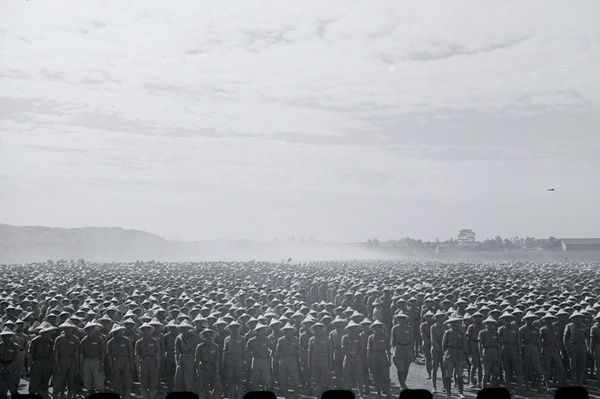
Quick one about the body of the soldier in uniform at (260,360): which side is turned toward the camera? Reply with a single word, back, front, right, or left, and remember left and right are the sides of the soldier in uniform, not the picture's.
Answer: front

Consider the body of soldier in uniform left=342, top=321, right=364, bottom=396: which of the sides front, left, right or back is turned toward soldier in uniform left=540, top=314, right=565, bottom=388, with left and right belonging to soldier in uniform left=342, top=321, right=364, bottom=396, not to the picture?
left

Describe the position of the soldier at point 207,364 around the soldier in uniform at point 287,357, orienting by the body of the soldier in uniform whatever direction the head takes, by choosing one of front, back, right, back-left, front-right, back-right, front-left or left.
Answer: right

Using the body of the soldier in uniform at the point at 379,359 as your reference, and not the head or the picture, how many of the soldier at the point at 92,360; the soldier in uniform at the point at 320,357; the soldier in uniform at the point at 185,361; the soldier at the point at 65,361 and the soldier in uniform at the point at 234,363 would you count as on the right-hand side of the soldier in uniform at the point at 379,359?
5

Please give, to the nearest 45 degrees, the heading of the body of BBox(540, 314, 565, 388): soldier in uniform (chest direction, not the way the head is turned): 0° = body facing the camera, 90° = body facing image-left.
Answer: approximately 0°

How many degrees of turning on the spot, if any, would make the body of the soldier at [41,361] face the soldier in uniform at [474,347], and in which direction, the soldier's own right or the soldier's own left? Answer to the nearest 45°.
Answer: approximately 45° to the soldier's own left

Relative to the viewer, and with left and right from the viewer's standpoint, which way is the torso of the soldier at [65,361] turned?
facing the viewer

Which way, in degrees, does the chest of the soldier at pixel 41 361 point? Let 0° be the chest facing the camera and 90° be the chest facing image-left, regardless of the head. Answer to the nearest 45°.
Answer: approximately 315°

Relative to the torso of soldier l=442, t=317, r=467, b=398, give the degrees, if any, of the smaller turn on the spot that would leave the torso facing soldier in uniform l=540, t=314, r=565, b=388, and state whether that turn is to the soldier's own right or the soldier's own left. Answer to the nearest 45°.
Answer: approximately 135° to the soldier's own left

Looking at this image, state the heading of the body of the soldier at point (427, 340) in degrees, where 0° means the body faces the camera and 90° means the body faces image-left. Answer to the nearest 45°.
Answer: approximately 0°

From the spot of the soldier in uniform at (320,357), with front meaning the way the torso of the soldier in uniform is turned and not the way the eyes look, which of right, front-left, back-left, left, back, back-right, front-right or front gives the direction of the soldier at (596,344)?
left

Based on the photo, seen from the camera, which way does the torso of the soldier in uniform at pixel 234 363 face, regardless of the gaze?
toward the camera

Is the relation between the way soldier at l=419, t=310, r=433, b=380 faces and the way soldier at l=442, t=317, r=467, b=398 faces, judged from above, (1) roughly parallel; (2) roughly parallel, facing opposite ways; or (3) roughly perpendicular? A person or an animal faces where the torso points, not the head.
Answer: roughly parallel

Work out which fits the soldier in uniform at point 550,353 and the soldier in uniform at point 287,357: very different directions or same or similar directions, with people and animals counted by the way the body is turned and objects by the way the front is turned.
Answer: same or similar directions
